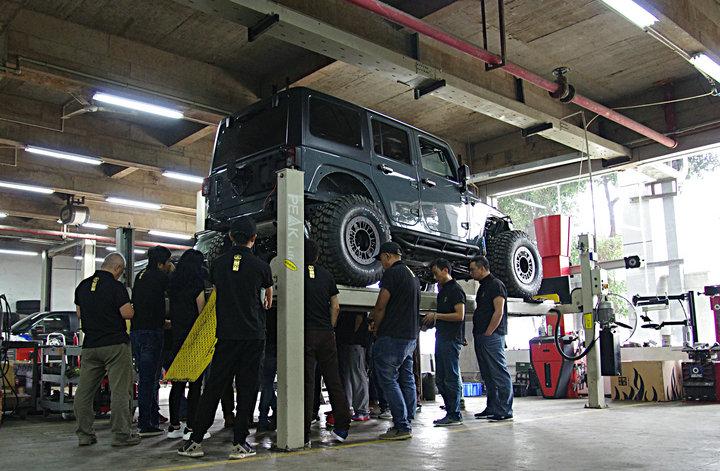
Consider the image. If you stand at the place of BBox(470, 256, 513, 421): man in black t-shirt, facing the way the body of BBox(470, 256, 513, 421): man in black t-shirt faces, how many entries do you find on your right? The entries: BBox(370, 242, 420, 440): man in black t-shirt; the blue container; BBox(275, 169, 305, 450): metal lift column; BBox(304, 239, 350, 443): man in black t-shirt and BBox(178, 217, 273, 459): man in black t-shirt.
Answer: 1

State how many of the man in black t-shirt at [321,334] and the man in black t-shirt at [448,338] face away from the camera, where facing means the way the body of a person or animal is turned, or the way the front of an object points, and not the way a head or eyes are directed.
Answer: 1

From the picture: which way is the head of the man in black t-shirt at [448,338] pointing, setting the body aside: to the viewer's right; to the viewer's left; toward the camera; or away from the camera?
to the viewer's left

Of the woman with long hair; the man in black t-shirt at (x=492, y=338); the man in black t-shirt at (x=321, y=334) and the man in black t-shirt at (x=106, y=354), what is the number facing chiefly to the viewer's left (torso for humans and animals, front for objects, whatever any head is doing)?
1

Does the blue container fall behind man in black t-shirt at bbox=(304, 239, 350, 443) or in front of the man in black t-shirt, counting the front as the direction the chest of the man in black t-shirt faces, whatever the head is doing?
in front

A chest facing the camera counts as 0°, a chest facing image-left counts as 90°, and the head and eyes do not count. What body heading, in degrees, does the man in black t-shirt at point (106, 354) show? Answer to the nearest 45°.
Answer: approximately 225°

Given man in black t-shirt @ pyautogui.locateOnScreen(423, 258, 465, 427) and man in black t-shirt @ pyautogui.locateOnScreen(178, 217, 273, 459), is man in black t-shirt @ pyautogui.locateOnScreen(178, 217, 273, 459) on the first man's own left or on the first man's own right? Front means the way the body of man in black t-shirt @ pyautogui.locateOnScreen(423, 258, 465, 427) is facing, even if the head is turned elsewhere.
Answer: on the first man's own left

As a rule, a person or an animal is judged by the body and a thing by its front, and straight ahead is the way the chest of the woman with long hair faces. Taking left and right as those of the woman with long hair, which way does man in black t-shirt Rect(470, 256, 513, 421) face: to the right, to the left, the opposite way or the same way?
to the left

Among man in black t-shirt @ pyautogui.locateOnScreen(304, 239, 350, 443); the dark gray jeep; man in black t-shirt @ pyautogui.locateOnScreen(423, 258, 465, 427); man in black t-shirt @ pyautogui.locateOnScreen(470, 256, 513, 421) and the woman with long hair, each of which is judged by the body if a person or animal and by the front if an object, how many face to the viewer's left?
2

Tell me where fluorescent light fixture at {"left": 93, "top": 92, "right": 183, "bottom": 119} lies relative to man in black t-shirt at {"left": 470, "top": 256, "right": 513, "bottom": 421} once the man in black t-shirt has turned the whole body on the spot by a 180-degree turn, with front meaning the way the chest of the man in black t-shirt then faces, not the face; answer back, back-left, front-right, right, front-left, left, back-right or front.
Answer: back

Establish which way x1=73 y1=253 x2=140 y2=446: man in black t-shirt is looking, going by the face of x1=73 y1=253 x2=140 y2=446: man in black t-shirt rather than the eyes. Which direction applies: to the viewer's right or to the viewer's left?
to the viewer's right

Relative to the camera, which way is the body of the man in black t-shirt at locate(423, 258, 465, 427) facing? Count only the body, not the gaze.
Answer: to the viewer's left

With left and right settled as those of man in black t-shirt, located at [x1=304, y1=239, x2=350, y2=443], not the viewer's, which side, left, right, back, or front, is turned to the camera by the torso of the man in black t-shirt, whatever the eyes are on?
back
